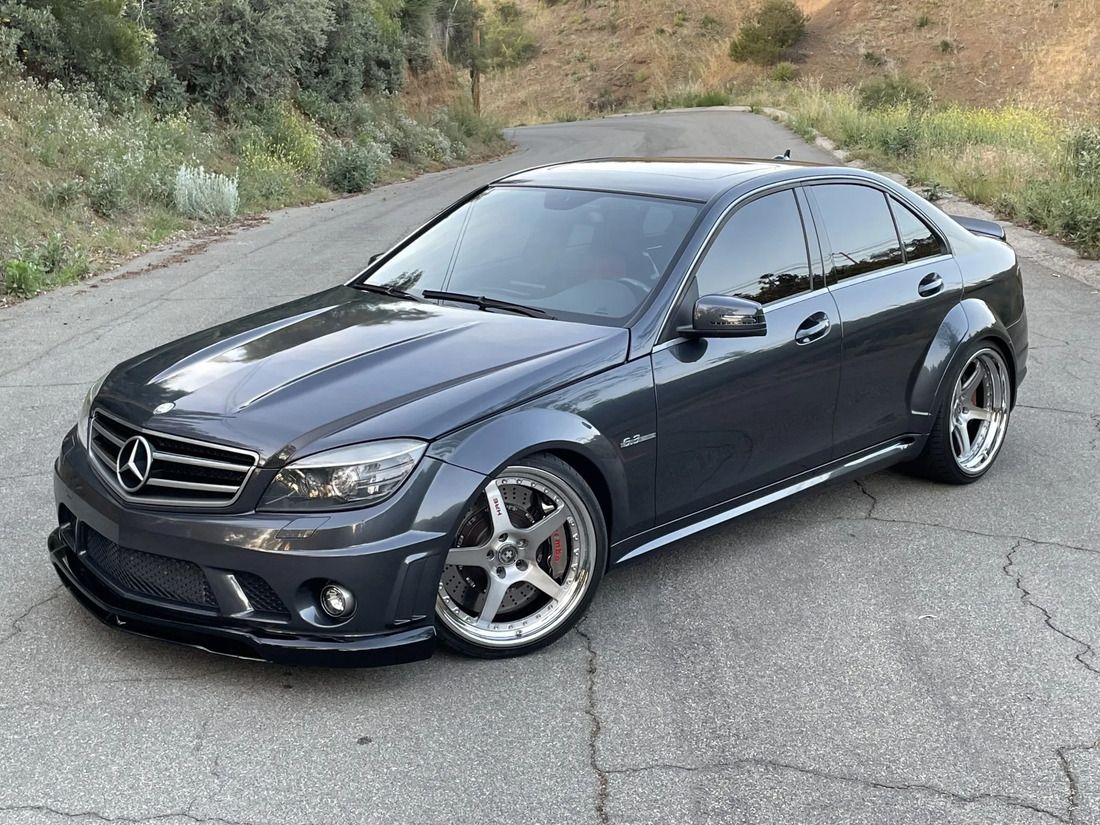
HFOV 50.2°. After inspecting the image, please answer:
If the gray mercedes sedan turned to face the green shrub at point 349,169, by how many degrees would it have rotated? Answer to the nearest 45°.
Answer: approximately 135° to its right

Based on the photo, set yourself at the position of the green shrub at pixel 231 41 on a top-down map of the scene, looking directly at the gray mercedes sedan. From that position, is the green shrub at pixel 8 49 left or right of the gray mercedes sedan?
right

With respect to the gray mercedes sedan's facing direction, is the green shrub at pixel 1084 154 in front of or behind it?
behind

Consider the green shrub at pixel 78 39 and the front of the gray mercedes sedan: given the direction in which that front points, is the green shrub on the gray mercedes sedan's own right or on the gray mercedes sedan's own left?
on the gray mercedes sedan's own right

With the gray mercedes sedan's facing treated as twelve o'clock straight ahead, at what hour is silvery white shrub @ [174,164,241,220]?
The silvery white shrub is roughly at 4 o'clock from the gray mercedes sedan.

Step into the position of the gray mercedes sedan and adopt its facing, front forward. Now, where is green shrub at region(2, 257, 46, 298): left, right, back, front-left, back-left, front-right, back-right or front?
right

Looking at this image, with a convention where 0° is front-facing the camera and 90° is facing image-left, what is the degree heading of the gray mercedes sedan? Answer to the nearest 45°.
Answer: approximately 45°

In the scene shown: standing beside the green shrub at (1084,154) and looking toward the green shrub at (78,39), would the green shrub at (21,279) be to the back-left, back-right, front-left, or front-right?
front-left

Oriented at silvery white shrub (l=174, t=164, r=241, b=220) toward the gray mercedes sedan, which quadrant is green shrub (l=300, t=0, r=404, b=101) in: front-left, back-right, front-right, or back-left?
back-left

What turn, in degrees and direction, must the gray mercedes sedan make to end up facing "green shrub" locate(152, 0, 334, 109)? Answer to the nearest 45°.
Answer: approximately 135° to its right

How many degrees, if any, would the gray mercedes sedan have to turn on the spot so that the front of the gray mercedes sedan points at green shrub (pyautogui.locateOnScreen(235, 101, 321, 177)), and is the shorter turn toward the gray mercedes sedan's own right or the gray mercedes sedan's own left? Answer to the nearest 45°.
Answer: approximately 135° to the gray mercedes sedan's own right

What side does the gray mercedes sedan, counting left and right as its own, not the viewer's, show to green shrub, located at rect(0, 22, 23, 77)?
right
